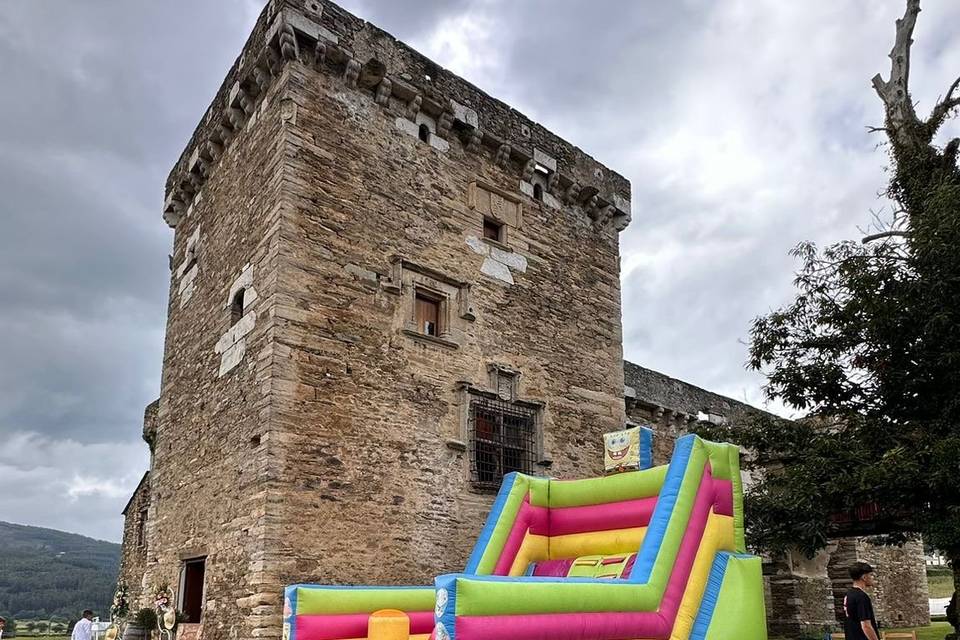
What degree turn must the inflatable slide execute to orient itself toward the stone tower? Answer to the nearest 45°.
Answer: approximately 90° to its right

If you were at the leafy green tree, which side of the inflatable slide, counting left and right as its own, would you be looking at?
back

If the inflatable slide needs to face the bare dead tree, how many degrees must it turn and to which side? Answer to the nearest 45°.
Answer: approximately 180°

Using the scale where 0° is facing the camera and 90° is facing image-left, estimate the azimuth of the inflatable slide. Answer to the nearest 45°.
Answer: approximately 45°

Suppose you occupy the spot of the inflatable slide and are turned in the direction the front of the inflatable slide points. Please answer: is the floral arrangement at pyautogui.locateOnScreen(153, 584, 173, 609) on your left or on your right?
on your right

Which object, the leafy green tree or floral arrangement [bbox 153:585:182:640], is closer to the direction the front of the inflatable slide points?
the floral arrangement
